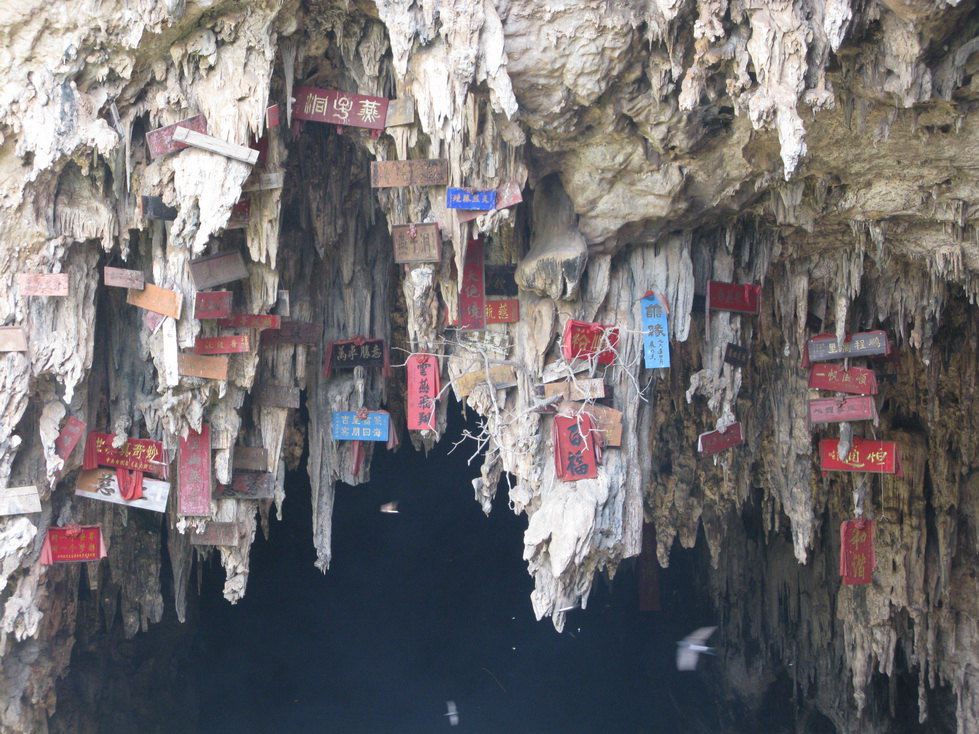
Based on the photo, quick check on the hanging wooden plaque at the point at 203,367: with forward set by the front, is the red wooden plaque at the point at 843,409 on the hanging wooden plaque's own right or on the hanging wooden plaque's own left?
on the hanging wooden plaque's own left

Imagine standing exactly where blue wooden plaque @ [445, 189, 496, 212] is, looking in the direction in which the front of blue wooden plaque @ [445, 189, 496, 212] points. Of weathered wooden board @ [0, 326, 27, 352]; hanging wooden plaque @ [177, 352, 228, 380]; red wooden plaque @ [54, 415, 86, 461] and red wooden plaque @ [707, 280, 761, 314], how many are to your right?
3

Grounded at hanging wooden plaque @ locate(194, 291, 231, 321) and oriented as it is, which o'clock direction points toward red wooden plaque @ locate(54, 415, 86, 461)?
The red wooden plaque is roughly at 4 o'clock from the hanging wooden plaque.

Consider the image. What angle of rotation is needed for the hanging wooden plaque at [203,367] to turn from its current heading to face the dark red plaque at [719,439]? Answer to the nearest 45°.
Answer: approximately 90° to its left

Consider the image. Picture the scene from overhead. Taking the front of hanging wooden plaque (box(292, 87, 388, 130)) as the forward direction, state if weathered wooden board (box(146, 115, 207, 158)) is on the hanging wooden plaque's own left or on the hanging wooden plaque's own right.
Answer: on the hanging wooden plaque's own right
